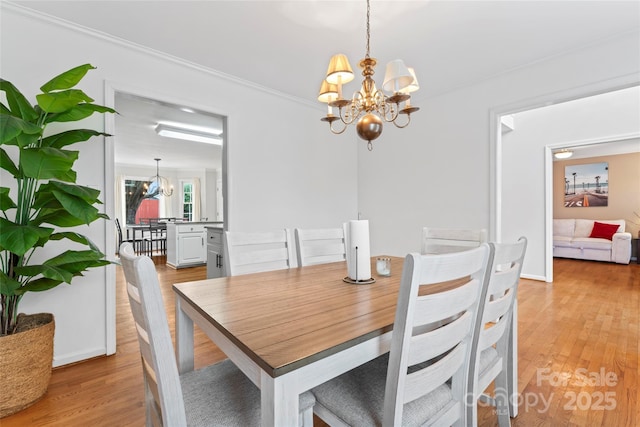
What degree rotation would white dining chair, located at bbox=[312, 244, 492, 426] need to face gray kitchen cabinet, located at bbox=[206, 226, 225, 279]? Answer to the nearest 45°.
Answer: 0° — it already faces it

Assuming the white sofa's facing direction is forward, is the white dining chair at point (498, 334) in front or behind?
in front

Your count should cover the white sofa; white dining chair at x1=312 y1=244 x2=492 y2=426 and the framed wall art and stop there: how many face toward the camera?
2

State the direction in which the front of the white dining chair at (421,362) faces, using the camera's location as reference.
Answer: facing away from the viewer and to the left of the viewer

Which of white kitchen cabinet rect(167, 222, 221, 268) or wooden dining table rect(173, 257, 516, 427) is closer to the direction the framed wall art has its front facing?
the wooden dining table

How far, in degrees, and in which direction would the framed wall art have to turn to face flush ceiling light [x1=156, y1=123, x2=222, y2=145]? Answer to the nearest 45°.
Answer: approximately 45° to its right

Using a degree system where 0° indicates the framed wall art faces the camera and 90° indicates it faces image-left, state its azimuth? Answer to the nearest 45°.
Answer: approximately 0°

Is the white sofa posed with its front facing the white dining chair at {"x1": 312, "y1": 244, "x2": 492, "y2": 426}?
yes

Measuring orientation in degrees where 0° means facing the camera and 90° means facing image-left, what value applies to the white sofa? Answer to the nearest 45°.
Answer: approximately 0°

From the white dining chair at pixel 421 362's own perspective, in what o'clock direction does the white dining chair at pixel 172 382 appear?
the white dining chair at pixel 172 382 is roughly at 10 o'clock from the white dining chair at pixel 421 362.
